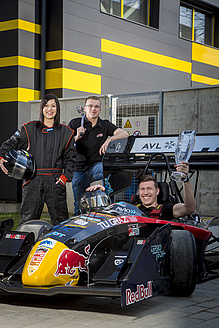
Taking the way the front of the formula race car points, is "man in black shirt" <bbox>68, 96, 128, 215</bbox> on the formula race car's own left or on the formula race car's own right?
on the formula race car's own right

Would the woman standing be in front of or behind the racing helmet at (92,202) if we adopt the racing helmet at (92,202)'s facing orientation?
behind

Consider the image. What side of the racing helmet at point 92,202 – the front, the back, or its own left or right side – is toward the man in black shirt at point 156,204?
left

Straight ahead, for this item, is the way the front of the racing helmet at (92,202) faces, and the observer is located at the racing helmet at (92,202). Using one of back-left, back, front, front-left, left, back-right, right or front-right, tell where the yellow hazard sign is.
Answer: back-left

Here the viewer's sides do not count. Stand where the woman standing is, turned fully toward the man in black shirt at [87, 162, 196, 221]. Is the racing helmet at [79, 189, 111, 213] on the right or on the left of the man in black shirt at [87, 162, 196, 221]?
right

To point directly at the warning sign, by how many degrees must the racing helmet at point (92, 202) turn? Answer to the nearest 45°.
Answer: approximately 135° to its left

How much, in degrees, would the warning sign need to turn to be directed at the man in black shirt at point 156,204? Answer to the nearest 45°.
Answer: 0° — it already faces them

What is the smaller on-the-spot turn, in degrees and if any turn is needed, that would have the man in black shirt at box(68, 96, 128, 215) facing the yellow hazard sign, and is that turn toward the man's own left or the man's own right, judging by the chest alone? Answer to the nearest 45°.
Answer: approximately 180°
